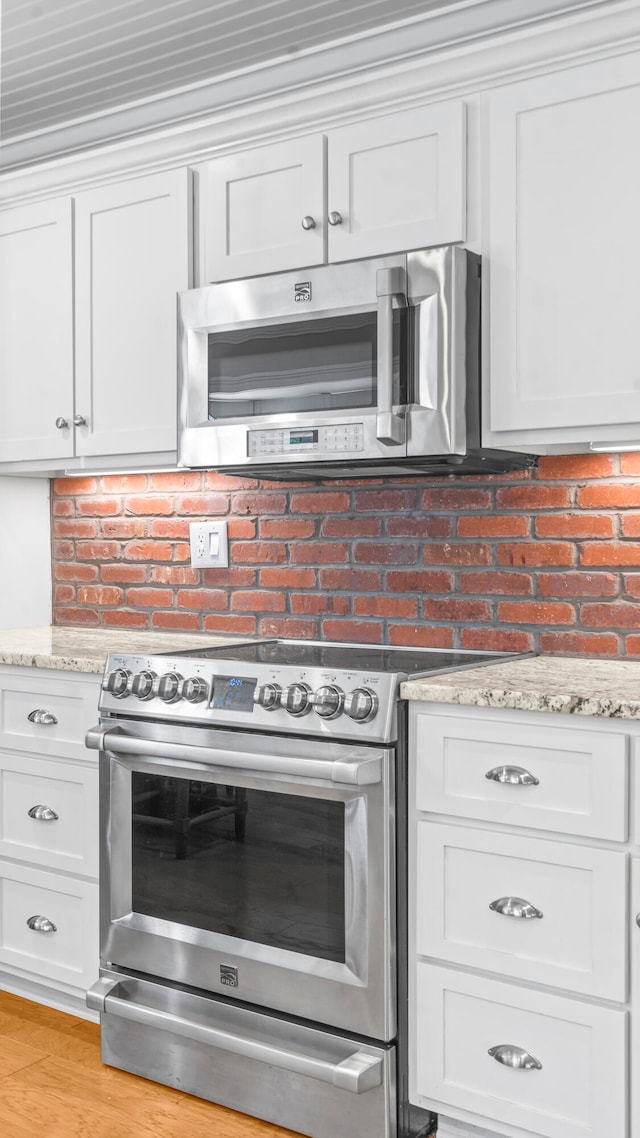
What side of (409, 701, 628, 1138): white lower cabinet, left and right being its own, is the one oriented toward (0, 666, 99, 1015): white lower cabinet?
right

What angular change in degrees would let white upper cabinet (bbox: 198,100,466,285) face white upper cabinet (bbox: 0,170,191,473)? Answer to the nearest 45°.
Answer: approximately 90° to its right

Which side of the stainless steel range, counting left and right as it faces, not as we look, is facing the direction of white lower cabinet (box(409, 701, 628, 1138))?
left

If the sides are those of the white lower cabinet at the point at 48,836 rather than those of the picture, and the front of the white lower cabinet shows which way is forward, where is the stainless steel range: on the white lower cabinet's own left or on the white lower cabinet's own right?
on the white lower cabinet's own left

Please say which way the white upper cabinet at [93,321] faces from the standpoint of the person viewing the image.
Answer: facing the viewer and to the left of the viewer

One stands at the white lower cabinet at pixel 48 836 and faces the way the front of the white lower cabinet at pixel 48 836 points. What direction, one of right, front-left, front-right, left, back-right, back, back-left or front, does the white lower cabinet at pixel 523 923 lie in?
left

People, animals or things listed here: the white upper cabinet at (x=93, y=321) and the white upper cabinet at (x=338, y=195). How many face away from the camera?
0

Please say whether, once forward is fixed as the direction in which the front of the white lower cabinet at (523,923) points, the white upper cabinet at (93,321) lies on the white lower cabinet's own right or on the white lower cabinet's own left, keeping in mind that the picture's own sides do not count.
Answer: on the white lower cabinet's own right

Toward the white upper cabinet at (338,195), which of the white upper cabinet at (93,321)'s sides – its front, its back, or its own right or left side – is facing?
left

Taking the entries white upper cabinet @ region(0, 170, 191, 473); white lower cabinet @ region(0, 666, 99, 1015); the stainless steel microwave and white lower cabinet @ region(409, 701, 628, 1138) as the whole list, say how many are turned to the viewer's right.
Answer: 0

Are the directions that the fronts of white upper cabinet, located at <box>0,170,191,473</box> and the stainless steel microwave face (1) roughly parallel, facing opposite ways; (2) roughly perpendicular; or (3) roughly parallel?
roughly parallel

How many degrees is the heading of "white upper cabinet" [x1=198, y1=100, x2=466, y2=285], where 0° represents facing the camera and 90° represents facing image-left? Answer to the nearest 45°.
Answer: approximately 45°
